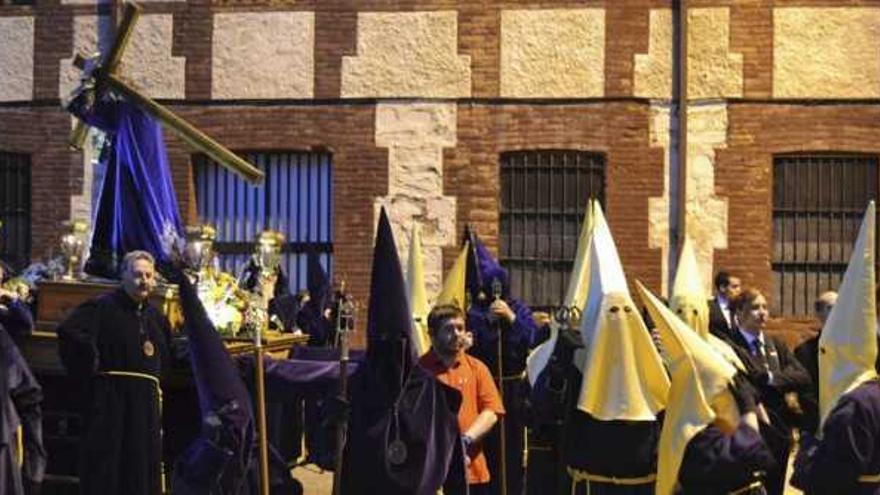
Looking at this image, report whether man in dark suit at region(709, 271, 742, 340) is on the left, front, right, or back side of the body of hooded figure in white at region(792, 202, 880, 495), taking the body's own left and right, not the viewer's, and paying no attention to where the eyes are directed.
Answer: right

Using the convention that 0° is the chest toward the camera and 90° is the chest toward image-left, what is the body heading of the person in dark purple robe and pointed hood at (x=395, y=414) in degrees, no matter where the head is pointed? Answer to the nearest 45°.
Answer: approximately 0°

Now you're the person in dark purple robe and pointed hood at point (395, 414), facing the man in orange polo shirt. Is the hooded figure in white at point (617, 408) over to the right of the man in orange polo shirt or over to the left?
right

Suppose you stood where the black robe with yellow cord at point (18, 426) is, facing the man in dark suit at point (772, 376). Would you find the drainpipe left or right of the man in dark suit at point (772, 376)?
left

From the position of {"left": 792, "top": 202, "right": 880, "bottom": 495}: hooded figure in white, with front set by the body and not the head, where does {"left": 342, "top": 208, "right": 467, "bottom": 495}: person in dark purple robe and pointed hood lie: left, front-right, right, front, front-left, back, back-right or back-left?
front

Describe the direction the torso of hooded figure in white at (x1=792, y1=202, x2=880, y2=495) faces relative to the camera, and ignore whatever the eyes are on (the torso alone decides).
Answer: to the viewer's left
